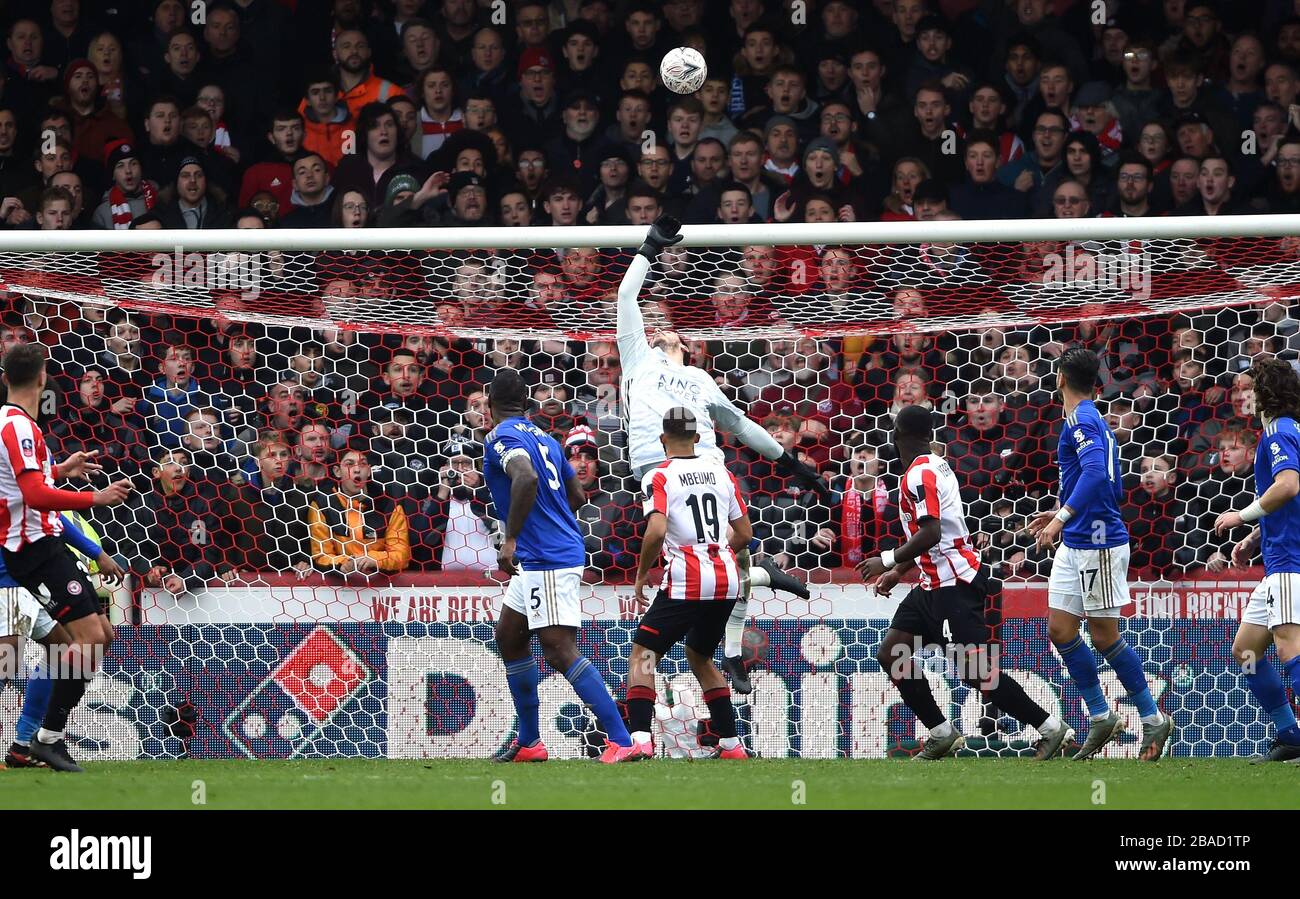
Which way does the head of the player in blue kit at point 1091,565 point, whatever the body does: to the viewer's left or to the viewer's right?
to the viewer's left

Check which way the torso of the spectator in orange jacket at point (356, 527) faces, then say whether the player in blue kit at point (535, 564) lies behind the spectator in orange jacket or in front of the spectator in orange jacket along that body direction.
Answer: in front

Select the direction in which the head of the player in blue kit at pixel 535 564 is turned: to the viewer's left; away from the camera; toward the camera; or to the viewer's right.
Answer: away from the camera

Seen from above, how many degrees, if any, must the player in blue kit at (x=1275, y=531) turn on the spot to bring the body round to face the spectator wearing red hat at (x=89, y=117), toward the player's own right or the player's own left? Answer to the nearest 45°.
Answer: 0° — they already face them

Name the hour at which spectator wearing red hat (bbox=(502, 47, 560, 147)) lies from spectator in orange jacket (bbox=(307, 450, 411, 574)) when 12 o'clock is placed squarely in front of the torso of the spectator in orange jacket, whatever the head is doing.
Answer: The spectator wearing red hat is roughly at 7 o'clock from the spectator in orange jacket.

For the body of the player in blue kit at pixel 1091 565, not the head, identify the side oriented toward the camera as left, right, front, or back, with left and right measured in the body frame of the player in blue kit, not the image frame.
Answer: left

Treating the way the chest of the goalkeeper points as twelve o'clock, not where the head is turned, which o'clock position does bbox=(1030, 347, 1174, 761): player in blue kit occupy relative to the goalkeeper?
The player in blue kit is roughly at 9 o'clock from the goalkeeper.

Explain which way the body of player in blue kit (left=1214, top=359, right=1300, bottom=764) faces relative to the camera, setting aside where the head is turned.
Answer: to the viewer's left

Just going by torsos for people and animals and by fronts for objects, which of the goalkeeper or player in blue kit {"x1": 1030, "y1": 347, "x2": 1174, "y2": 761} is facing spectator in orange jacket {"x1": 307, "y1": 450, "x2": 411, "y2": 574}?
the player in blue kit

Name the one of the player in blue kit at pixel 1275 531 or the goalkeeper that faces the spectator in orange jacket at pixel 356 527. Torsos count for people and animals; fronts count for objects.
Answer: the player in blue kit
